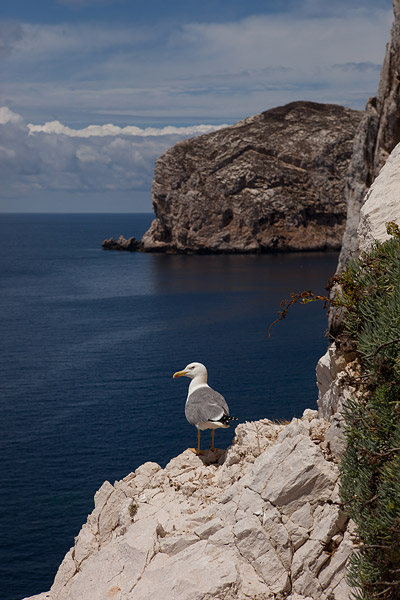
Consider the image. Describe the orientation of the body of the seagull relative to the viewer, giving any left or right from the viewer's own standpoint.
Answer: facing away from the viewer and to the left of the viewer
